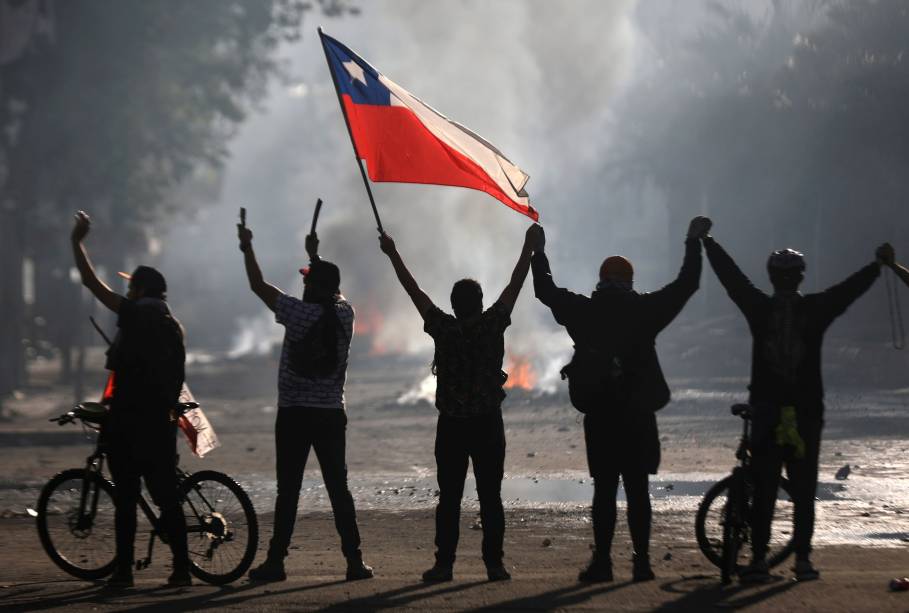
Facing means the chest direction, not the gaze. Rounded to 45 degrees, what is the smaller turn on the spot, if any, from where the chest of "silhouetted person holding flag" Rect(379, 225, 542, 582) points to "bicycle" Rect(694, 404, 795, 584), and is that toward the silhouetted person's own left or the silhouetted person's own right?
approximately 90° to the silhouetted person's own right

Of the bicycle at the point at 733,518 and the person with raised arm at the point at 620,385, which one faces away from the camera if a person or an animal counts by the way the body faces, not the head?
the person with raised arm

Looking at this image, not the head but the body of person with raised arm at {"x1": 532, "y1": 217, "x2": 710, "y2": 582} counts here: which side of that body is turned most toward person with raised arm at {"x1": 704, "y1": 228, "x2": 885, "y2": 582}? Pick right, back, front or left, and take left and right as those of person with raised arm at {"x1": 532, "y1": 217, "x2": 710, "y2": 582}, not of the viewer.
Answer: right

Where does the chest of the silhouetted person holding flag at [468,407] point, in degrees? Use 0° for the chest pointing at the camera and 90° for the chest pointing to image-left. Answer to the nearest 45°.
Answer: approximately 180°

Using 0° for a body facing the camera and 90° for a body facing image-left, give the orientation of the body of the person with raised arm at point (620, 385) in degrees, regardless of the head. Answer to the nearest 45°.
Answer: approximately 180°

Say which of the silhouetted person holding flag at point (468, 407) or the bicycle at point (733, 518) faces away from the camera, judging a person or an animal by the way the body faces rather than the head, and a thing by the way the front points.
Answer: the silhouetted person holding flag

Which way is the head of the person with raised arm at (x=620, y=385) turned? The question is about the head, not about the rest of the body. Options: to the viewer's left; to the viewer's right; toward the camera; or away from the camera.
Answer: away from the camera

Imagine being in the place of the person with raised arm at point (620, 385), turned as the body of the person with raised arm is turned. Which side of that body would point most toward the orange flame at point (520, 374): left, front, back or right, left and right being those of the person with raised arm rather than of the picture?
front

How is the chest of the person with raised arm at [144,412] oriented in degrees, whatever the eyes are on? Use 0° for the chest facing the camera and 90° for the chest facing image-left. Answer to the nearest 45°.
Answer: approximately 135°

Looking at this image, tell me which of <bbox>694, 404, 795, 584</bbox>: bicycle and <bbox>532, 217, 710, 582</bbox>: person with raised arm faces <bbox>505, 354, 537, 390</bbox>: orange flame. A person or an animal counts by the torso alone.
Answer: the person with raised arm

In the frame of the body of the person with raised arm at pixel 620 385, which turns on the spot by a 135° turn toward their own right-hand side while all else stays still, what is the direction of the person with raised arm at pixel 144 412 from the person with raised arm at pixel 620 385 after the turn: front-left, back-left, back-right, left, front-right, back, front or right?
back-right

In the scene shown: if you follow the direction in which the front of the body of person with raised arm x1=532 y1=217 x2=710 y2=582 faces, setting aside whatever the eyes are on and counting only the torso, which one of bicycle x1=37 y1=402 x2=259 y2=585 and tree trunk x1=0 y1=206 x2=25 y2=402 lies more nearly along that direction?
the tree trunk

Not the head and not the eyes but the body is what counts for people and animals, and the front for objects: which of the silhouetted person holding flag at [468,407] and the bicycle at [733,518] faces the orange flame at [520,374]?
the silhouetted person holding flag
